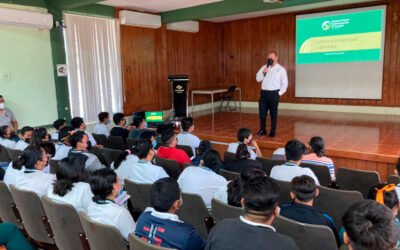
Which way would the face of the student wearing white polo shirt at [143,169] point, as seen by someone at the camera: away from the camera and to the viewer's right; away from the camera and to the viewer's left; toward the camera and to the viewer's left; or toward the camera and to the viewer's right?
away from the camera and to the viewer's right

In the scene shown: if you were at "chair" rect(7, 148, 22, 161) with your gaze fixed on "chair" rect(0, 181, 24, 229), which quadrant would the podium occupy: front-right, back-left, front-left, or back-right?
back-left

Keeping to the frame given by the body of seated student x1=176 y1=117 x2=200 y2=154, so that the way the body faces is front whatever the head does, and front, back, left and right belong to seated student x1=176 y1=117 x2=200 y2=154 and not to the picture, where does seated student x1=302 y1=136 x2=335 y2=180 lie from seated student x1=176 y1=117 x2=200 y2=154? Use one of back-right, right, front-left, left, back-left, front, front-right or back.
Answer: right

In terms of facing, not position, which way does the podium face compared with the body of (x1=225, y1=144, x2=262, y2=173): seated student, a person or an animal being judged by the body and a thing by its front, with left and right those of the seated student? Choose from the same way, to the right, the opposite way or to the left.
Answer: the opposite way

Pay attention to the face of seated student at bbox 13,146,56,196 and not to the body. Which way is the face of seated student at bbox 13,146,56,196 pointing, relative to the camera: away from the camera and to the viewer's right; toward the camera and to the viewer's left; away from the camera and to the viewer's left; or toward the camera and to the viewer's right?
away from the camera and to the viewer's right

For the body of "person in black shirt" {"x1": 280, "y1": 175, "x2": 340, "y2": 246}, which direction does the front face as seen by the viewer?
away from the camera

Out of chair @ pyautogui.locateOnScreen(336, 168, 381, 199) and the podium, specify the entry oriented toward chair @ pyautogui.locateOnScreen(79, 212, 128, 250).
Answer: the podium

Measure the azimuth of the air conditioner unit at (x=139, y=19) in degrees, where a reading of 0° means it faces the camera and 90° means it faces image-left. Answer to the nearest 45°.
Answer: approximately 315°

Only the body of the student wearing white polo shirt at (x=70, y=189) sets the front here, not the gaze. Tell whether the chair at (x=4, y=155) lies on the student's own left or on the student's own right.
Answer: on the student's own left

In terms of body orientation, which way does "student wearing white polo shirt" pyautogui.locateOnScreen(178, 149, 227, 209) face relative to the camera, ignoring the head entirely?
away from the camera

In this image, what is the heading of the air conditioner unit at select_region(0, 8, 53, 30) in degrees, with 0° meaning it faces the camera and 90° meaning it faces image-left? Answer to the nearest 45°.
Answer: approximately 315°

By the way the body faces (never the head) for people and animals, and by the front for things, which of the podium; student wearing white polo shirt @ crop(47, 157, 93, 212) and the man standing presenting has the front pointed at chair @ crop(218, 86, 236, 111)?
the student wearing white polo shirt

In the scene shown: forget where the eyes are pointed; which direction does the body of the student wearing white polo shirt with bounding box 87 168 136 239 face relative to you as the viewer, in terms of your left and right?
facing away from the viewer and to the right of the viewer

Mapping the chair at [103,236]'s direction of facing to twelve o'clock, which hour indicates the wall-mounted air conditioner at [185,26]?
The wall-mounted air conditioner is roughly at 11 o'clock from the chair.

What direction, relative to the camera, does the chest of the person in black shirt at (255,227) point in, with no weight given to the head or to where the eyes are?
away from the camera

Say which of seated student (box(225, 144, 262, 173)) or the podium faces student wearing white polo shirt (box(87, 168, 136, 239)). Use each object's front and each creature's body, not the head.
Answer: the podium
